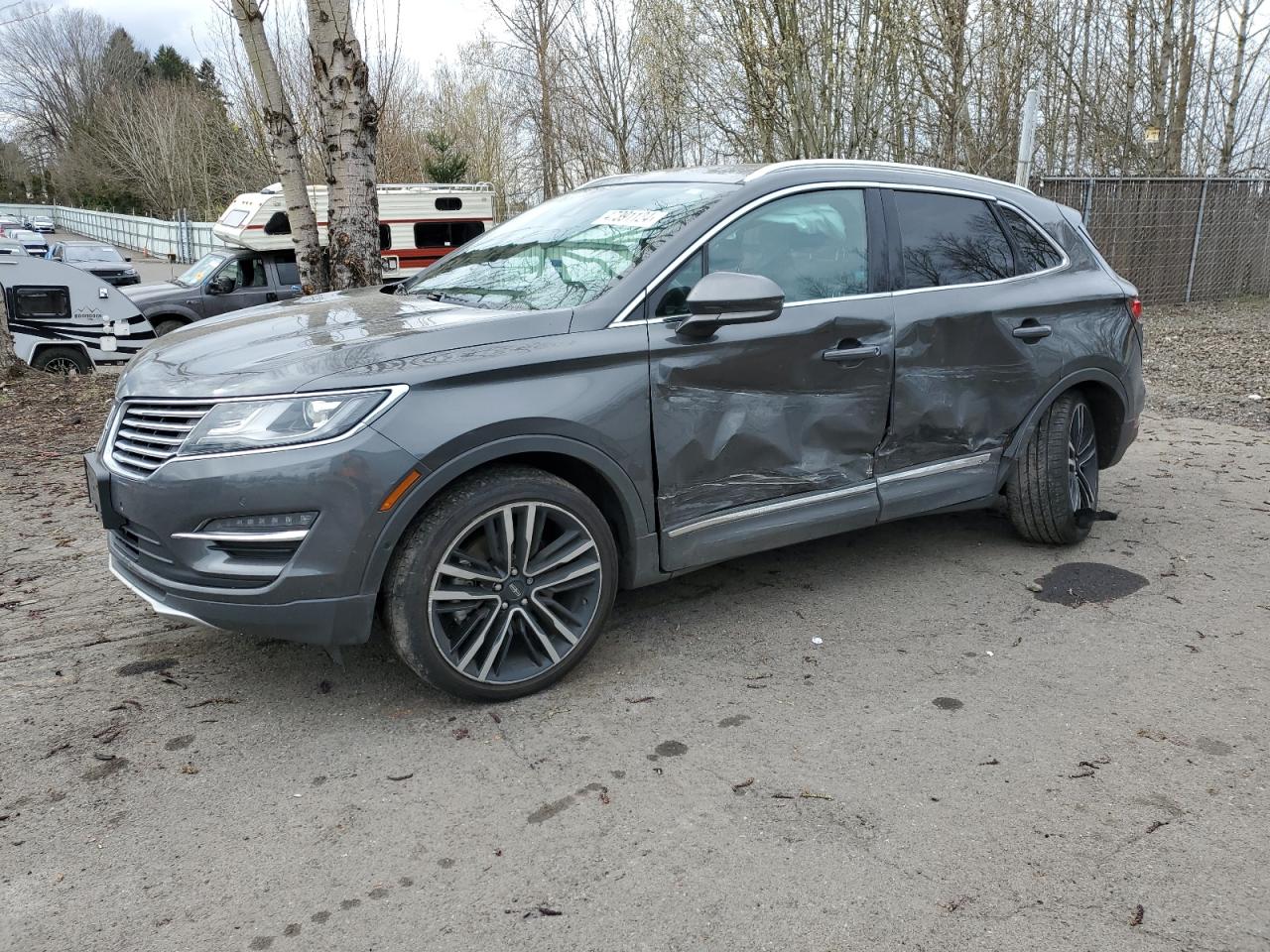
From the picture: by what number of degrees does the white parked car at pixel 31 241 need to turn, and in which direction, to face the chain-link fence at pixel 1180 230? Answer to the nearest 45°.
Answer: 0° — it already faces it

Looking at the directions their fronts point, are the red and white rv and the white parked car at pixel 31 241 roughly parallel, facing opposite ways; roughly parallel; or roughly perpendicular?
roughly perpendicular

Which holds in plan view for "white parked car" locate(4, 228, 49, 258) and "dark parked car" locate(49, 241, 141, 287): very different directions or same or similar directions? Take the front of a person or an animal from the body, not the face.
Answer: same or similar directions

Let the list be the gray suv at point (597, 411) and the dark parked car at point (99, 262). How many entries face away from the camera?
0

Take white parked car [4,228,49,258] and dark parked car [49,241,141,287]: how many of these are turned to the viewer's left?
0

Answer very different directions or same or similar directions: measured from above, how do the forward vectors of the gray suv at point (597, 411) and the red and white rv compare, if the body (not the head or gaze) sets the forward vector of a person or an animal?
same or similar directions

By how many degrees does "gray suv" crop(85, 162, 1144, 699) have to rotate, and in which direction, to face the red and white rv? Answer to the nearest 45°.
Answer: approximately 135° to its right

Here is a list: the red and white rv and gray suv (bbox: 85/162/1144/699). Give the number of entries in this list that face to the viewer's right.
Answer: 0

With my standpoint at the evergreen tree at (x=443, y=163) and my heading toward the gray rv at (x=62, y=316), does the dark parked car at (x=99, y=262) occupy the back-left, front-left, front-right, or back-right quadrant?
front-right

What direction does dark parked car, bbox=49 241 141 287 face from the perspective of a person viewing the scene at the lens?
facing the viewer and to the right of the viewer

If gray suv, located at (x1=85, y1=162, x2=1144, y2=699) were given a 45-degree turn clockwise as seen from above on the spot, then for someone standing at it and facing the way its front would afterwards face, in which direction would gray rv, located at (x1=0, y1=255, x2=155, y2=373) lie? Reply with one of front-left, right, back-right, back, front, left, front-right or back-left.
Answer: front-right

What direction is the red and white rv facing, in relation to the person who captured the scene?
facing the viewer and to the left of the viewer
